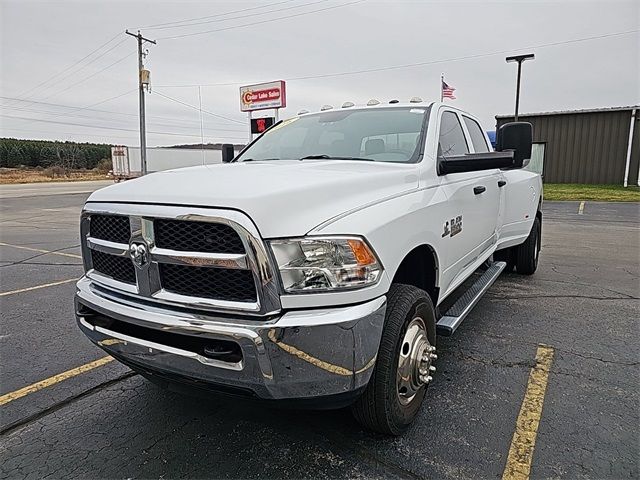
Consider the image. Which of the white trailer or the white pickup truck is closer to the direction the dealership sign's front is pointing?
the white pickup truck

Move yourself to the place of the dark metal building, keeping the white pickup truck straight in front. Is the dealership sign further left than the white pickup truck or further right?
right

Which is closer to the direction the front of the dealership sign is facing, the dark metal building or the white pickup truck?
the white pickup truck

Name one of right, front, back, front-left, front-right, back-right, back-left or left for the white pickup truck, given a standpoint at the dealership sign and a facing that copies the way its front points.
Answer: front-left

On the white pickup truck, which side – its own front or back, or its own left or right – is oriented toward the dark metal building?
back

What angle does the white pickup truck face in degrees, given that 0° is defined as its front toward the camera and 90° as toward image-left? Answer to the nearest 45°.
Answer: approximately 45°

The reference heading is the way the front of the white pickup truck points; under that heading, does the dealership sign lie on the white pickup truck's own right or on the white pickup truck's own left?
on the white pickup truck's own right
